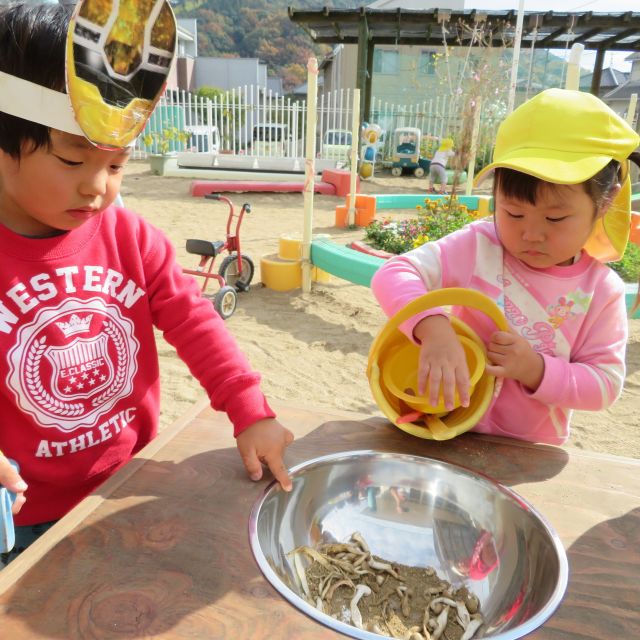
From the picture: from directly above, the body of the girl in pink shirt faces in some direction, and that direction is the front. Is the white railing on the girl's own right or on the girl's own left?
on the girl's own right

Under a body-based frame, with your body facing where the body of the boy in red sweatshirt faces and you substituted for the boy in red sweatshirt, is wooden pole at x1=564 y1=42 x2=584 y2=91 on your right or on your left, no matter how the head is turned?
on your left

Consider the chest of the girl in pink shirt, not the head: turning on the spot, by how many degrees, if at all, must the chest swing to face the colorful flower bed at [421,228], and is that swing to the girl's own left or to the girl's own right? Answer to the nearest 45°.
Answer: approximately 135° to the girl's own right

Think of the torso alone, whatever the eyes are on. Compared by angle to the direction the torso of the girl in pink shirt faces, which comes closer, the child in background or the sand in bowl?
the sand in bowl

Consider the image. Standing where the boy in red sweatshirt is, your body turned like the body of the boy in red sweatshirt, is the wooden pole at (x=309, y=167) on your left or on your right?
on your left

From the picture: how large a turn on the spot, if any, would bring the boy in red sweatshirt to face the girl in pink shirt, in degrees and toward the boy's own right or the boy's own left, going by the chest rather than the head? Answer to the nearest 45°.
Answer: approximately 45° to the boy's own left

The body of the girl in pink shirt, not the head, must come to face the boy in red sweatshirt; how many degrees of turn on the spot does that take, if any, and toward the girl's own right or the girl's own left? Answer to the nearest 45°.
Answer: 0° — they already face them

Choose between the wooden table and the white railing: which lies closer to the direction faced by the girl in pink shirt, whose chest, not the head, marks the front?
the wooden table

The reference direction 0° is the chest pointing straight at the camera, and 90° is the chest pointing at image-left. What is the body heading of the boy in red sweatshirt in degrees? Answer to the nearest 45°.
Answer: approximately 315°

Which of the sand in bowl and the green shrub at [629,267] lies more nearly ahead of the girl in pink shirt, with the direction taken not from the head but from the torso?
the sand in bowl

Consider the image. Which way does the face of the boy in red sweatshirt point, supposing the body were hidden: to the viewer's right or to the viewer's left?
to the viewer's right

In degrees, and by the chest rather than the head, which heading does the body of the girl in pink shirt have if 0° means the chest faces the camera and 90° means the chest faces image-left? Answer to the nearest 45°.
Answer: approximately 45°

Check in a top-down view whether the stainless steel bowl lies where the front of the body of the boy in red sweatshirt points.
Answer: yes
